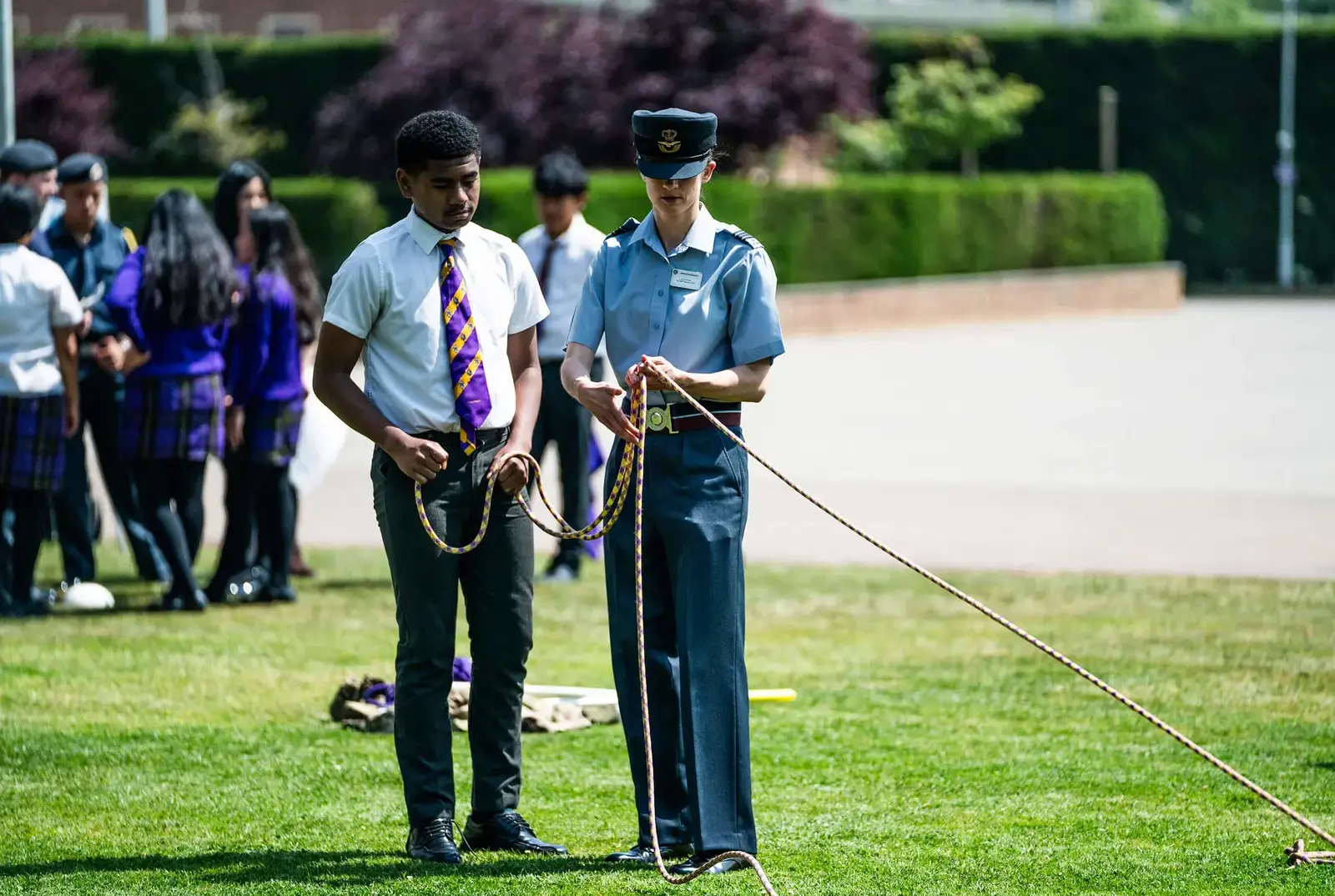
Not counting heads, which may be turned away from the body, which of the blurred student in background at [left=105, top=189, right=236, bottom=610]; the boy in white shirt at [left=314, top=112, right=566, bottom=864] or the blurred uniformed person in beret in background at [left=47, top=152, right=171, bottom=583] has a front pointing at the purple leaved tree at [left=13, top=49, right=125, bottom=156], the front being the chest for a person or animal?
the blurred student in background at [left=105, top=189, right=236, bottom=610]

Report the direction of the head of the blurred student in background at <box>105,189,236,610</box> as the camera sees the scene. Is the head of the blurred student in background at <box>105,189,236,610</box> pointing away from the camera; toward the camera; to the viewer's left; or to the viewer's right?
away from the camera

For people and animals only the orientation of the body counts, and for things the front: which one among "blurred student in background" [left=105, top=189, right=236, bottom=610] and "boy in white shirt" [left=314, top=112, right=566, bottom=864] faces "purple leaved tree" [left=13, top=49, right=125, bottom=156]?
the blurred student in background

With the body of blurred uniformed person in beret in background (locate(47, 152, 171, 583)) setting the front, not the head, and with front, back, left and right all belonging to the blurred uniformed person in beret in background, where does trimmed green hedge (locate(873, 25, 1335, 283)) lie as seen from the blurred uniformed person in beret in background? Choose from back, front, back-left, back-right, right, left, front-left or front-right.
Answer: back-left

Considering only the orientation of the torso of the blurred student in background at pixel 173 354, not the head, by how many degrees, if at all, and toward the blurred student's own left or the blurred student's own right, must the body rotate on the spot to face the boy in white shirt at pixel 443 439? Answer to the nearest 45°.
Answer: approximately 180°

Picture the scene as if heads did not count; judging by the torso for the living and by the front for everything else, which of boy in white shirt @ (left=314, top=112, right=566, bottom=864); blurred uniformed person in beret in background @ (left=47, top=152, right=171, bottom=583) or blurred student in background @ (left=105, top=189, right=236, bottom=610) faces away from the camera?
blurred student in background @ (left=105, top=189, right=236, bottom=610)

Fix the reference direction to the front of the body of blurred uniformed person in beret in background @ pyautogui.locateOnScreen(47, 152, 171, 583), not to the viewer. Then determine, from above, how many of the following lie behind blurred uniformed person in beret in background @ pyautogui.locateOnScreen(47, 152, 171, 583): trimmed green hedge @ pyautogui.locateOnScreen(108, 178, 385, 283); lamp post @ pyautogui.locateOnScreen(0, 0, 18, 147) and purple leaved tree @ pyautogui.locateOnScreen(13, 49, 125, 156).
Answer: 3

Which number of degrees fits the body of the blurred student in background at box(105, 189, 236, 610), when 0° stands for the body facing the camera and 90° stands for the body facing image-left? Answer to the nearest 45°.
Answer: approximately 180°

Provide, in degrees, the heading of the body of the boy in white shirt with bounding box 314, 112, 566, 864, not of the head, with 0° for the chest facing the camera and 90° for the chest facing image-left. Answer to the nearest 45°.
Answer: approximately 315°

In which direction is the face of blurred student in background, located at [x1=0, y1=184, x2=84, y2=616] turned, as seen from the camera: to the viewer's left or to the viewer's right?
to the viewer's right

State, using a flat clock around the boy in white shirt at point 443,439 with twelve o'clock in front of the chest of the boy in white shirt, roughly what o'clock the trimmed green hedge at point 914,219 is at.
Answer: The trimmed green hedge is roughly at 8 o'clock from the boy in white shirt.
